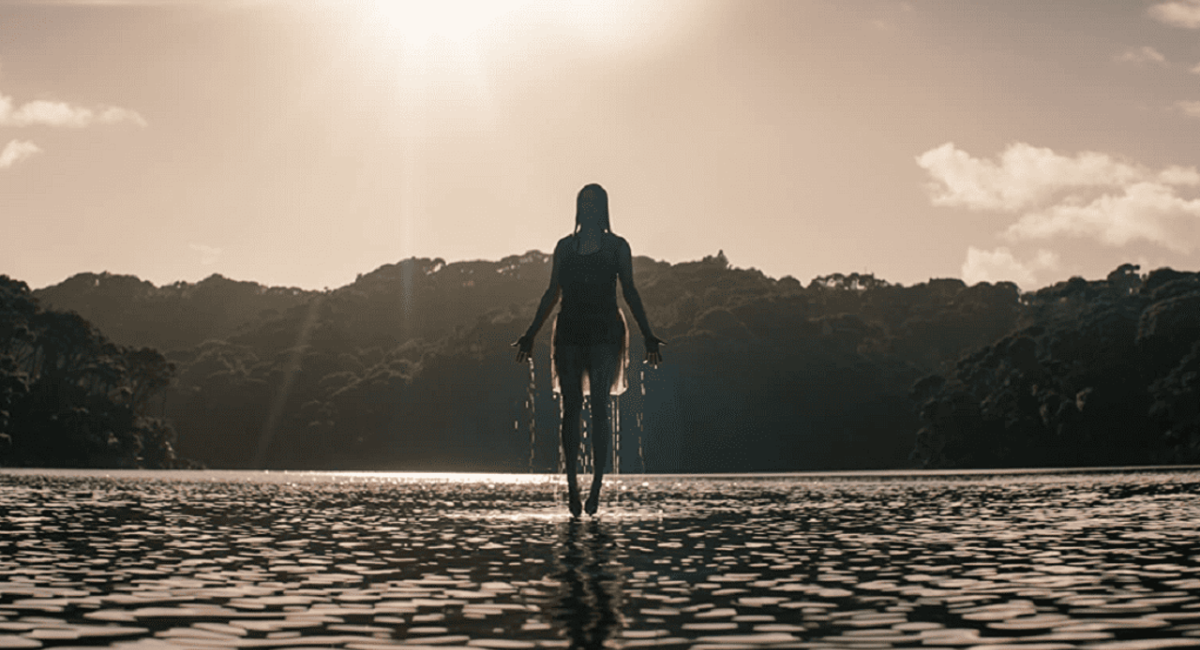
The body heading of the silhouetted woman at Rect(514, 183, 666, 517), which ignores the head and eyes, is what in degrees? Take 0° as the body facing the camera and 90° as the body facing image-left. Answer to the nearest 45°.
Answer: approximately 0°
